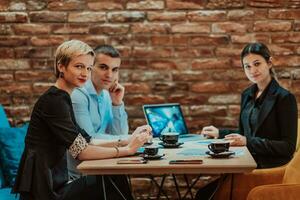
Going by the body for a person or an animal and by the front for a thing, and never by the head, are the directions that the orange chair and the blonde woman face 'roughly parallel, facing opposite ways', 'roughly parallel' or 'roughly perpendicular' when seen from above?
roughly parallel, facing opposite ways

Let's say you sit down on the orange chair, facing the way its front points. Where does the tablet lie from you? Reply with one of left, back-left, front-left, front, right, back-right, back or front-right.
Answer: front-right

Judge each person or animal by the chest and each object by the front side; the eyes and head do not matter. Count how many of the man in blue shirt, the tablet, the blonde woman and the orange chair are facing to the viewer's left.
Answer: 1

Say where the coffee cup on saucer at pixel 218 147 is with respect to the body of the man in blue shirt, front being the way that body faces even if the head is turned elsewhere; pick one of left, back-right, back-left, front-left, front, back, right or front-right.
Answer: front

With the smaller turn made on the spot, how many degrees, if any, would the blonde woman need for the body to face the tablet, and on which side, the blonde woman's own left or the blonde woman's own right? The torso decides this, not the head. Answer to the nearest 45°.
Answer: approximately 45° to the blonde woman's own left

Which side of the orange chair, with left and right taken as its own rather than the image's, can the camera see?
left

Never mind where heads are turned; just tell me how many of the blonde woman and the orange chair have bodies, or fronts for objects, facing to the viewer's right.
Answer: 1

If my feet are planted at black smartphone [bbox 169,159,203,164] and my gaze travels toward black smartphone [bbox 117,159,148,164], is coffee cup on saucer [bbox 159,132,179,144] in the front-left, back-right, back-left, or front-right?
front-right

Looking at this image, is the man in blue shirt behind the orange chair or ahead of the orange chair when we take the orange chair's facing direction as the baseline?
ahead

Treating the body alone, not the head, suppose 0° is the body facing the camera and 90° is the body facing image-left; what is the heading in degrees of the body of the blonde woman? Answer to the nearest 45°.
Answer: approximately 270°

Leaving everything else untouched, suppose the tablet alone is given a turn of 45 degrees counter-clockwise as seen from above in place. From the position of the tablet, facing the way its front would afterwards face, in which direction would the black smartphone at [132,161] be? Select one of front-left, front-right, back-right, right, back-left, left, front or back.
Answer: right
